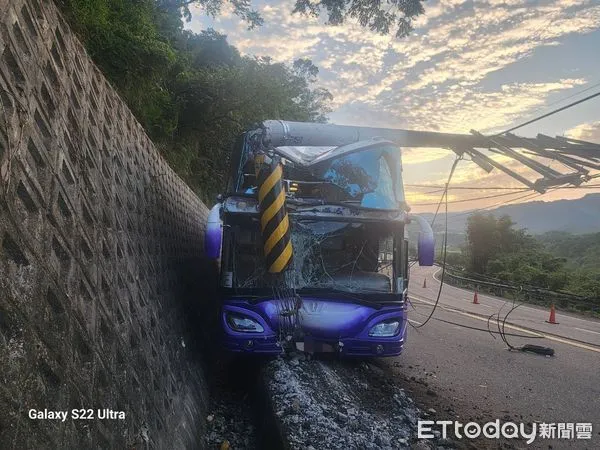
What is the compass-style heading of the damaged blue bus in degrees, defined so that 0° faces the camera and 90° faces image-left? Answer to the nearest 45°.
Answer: approximately 0°

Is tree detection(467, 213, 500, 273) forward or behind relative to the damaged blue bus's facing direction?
behind
